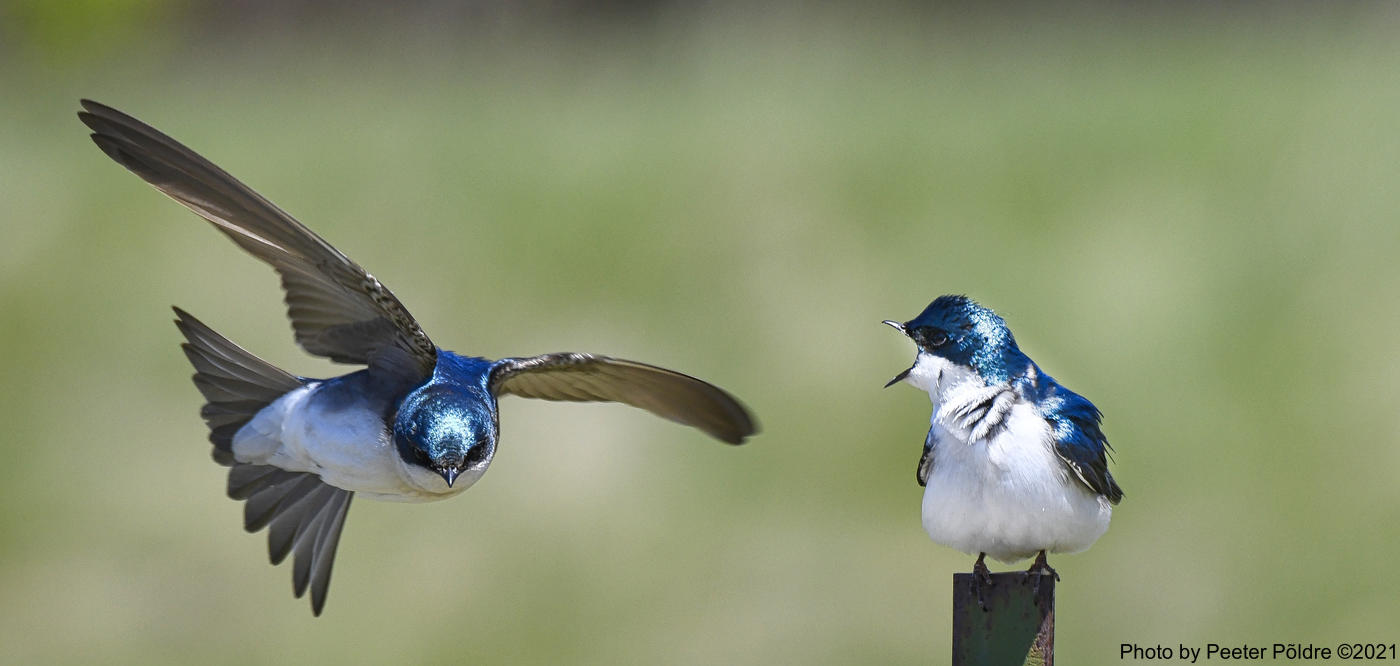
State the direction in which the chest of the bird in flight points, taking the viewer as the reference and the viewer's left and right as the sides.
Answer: facing the viewer and to the right of the viewer

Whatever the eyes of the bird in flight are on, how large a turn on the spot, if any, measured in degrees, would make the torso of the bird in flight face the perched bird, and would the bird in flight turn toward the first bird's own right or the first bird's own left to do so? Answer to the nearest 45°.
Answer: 0° — it already faces it

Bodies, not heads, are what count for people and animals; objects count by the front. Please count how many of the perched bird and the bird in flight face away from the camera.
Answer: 0

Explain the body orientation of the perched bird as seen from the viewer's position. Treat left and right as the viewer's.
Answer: facing the viewer and to the left of the viewer

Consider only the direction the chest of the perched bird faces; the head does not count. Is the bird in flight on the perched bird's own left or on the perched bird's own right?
on the perched bird's own right
